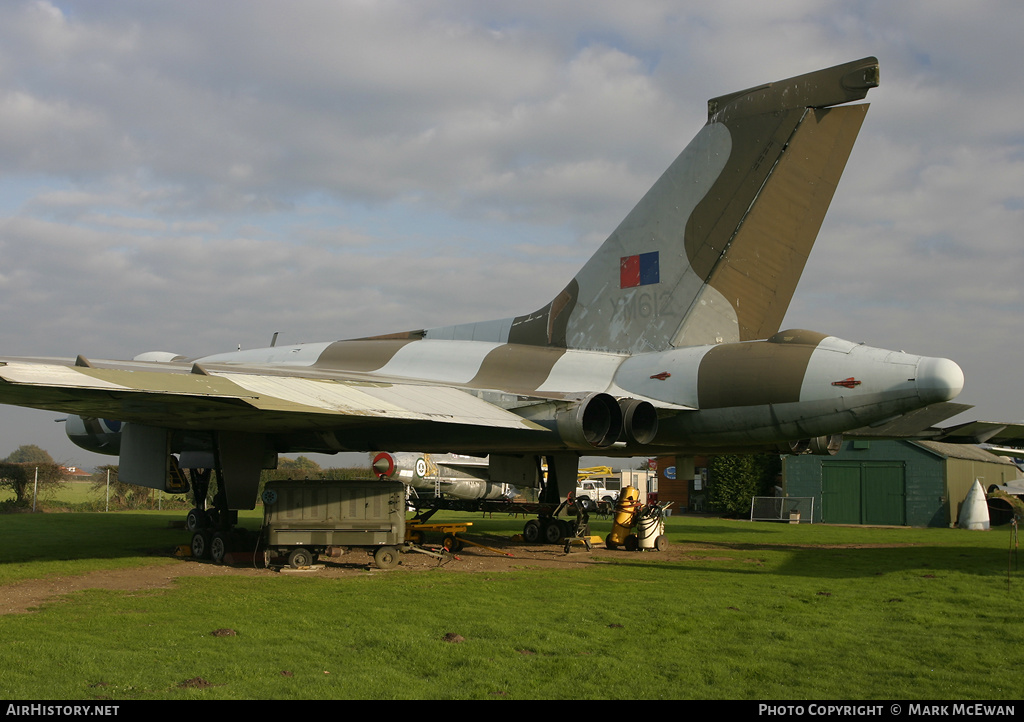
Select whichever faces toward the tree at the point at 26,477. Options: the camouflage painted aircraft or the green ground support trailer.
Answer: the camouflage painted aircraft

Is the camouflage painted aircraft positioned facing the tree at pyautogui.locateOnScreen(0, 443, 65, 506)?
yes

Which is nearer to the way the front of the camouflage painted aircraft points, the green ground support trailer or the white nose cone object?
the green ground support trailer

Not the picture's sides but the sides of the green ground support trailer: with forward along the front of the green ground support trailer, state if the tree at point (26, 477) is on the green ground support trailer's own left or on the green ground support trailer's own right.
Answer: on the green ground support trailer's own left

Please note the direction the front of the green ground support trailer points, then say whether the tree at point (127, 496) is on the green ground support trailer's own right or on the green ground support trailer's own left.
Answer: on the green ground support trailer's own left

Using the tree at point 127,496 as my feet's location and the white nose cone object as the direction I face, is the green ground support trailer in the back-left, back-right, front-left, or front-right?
front-right

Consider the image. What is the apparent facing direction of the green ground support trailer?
to the viewer's right

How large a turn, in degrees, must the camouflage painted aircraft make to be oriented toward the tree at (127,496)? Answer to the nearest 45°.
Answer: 0° — it already faces it

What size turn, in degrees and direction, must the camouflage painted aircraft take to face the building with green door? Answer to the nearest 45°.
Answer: approximately 90° to its right

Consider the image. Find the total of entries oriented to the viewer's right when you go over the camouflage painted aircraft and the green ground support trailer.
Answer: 1

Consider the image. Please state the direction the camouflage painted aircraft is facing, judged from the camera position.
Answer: facing away from the viewer and to the left of the viewer
